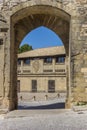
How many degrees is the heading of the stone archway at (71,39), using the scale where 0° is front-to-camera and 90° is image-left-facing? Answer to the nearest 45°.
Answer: approximately 0°

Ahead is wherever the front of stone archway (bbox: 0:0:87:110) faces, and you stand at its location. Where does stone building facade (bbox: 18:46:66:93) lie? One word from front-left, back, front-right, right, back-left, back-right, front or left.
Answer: back
